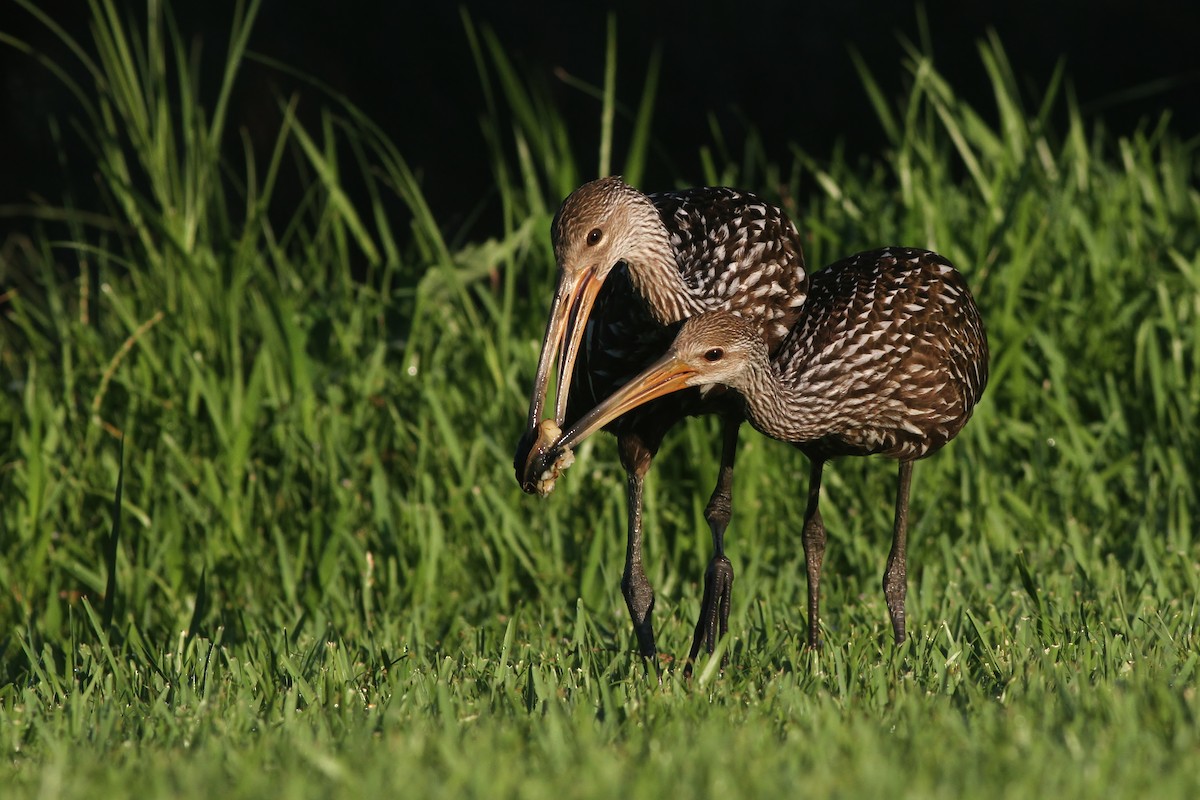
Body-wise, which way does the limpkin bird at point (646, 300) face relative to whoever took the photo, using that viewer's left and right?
facing the viewer and to the left of the viewer
